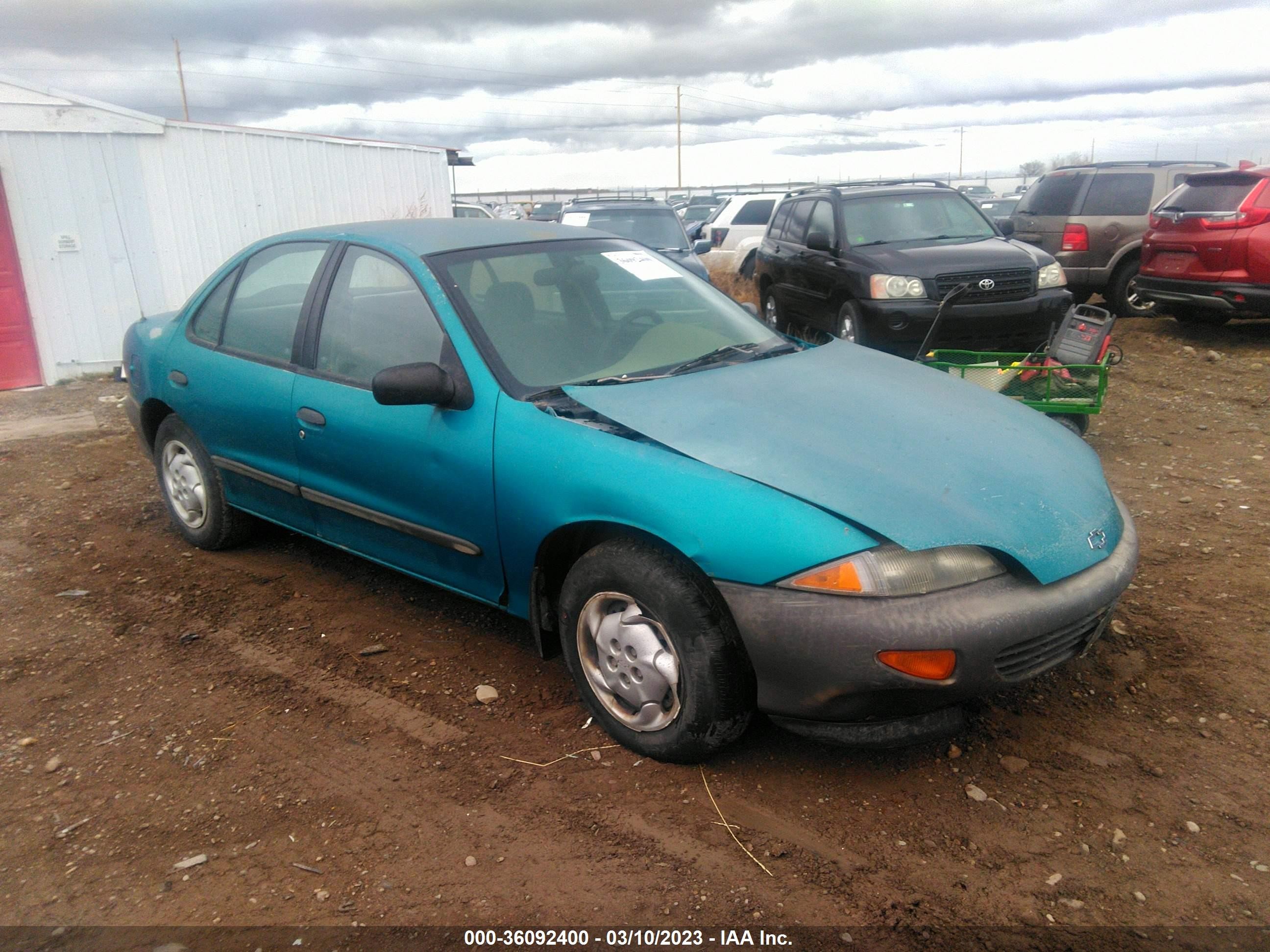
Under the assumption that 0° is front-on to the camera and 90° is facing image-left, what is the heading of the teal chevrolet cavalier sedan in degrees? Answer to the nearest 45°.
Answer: approximately 315°

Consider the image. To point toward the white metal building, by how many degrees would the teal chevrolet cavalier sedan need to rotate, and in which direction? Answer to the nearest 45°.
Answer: approximately 180°

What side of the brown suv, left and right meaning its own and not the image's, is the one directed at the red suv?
right

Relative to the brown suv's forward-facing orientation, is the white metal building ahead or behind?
behind

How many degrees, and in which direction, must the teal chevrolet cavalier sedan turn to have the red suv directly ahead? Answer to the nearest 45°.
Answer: approximately 90° to its left

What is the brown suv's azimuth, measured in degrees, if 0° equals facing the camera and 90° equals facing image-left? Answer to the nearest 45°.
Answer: approximately 225°

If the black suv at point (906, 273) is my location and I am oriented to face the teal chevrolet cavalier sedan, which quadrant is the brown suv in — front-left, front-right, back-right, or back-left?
back-left

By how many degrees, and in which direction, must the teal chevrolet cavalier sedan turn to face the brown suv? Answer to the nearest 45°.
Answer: approximately 90° to its left

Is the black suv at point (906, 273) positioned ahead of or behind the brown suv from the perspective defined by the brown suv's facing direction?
behind

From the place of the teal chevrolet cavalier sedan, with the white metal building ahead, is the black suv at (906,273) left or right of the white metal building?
right

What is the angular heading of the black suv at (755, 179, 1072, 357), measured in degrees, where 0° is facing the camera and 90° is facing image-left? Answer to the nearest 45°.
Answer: approximately 315°

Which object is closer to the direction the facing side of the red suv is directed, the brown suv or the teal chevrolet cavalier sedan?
the brown suv
